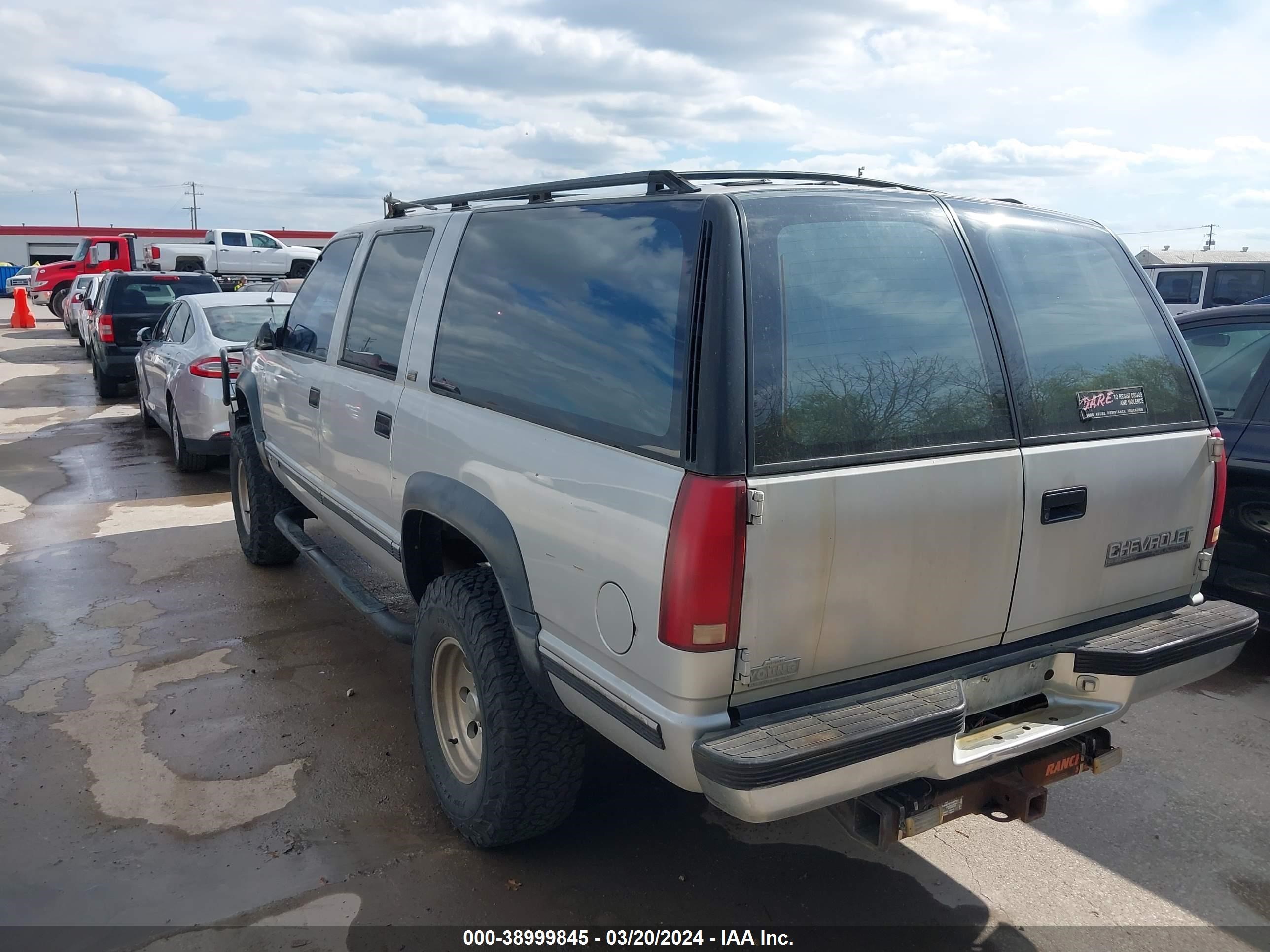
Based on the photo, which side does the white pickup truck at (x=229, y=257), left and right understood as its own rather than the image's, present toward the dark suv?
right

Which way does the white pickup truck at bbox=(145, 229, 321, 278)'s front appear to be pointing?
to the viewer's right

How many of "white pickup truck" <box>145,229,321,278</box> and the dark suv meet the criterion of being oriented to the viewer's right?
1

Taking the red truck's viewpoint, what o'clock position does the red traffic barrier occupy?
The red traffic barrier is roughly at 10 o'clock from the red truck.

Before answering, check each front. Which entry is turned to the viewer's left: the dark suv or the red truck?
the red truck

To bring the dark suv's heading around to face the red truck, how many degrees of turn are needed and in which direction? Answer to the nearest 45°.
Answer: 0° — it already faces it

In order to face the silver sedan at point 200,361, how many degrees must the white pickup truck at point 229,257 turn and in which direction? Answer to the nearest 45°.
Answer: approximately 90° to its right

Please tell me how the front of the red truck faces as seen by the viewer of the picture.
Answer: facing to the left of the viewer

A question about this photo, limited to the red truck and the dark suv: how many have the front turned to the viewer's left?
1

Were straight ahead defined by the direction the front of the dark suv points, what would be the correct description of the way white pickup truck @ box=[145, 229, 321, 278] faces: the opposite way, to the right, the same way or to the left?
to the right

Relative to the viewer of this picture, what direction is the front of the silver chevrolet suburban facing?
facing away from the viewer and to the left of the viewer

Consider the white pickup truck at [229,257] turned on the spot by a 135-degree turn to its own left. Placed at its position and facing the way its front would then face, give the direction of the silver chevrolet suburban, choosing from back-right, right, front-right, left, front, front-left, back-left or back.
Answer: back-left

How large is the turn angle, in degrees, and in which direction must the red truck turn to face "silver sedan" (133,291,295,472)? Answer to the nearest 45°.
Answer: approximately 90° to its left

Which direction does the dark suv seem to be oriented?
away from the camera
